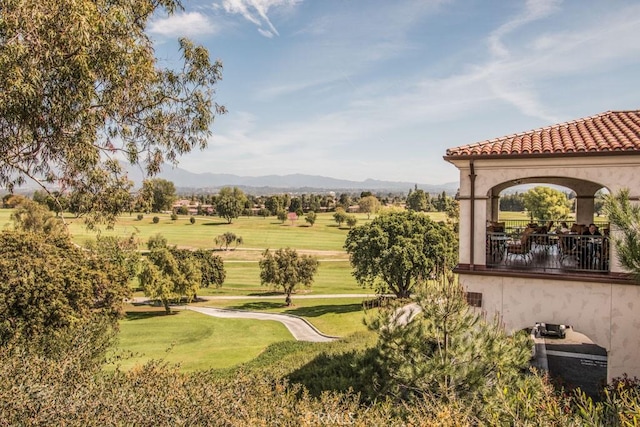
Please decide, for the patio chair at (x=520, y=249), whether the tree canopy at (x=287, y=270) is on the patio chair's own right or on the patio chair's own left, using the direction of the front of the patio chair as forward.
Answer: on the patio chair's own right

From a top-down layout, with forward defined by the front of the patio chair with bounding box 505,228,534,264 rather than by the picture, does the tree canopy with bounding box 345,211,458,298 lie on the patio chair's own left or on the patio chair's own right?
on the patio chair's own right

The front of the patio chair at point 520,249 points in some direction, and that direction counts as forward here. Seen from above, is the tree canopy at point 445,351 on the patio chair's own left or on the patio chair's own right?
on the patio chair's own left

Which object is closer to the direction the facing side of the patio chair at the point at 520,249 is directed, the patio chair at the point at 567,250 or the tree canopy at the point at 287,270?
the tree canopy

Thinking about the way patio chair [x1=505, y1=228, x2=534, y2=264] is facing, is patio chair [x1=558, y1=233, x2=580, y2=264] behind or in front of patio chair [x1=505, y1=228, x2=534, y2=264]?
behind

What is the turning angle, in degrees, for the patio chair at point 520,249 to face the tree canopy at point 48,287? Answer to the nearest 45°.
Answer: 0° — it already faces it

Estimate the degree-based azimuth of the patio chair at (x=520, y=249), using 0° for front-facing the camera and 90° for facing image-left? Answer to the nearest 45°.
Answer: approximately 90°
